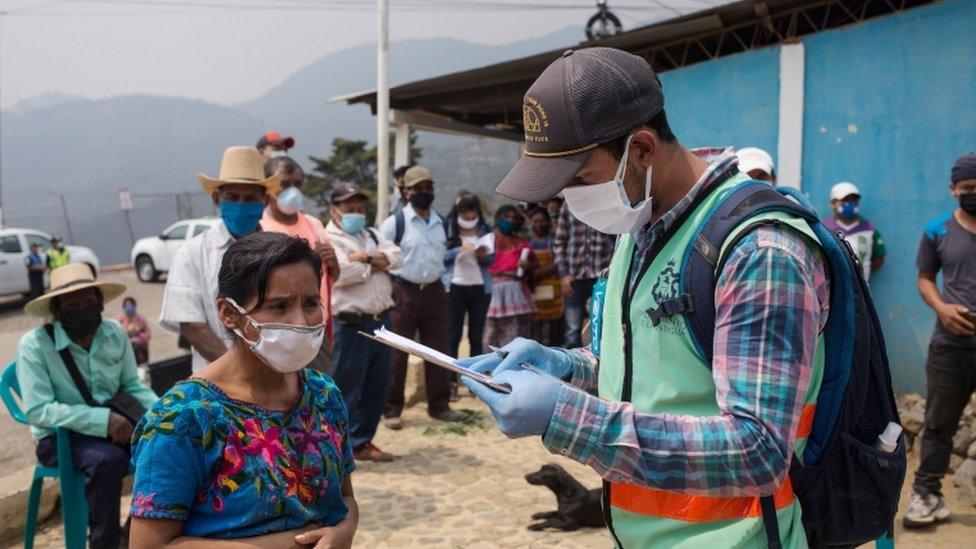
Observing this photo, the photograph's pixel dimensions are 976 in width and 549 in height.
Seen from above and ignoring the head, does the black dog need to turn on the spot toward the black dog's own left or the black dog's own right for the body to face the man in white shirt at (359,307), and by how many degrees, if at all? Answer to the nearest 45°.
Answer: approximately 45° to the black dog's own right

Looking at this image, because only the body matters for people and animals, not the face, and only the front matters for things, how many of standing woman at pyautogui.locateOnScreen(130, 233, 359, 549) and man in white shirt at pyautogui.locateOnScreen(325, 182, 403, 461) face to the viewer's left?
0

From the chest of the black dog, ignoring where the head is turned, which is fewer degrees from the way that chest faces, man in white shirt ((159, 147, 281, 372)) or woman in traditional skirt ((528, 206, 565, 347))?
the man in white shirt

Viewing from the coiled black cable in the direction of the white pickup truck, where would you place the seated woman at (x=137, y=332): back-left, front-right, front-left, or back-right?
front-left

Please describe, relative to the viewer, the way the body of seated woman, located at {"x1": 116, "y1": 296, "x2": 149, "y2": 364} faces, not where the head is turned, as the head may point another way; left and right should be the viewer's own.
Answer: facing the viewer

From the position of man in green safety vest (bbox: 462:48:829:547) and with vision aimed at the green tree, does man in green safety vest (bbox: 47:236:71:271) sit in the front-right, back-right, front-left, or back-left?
front-left

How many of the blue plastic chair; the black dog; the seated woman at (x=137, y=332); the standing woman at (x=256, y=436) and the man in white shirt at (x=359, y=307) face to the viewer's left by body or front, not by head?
1

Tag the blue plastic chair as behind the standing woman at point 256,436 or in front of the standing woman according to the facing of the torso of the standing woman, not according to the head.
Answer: behind

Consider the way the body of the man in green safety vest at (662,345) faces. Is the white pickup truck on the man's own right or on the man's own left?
on the man's own right

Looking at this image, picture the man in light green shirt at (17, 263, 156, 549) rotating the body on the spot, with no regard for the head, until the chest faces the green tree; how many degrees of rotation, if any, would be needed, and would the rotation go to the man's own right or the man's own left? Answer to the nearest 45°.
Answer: approximately 135° to the man's own left

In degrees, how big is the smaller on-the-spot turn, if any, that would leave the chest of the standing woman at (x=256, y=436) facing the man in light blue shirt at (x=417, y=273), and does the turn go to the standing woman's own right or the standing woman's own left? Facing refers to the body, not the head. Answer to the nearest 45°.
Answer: approximately 135° to the standing woman's own left

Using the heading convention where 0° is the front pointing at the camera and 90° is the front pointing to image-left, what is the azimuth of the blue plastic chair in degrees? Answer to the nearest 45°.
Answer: approximately 315°

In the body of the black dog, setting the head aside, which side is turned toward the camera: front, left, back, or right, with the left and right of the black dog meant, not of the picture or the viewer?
left
